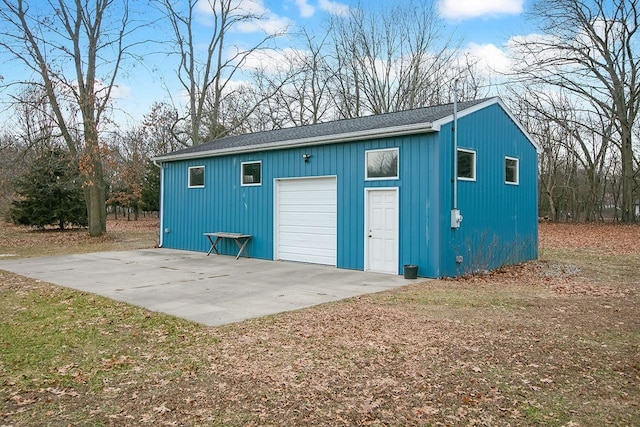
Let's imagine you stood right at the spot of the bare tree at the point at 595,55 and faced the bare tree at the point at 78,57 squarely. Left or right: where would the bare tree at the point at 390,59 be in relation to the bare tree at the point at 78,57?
right

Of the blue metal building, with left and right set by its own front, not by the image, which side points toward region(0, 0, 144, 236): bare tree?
right

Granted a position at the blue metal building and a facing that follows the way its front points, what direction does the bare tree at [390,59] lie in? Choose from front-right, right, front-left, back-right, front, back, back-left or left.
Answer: back-right

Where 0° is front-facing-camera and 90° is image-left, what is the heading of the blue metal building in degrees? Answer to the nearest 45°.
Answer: approximately 45°

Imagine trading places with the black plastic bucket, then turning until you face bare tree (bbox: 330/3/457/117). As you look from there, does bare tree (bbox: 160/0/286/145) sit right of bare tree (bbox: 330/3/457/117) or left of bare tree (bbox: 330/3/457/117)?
left

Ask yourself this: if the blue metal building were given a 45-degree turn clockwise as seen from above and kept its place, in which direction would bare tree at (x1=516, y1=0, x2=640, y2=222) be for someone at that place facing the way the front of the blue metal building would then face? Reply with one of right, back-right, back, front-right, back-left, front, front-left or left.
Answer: back-right

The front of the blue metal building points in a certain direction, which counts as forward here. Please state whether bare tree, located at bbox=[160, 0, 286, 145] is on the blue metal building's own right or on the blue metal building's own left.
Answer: on the blue metal building's own right
